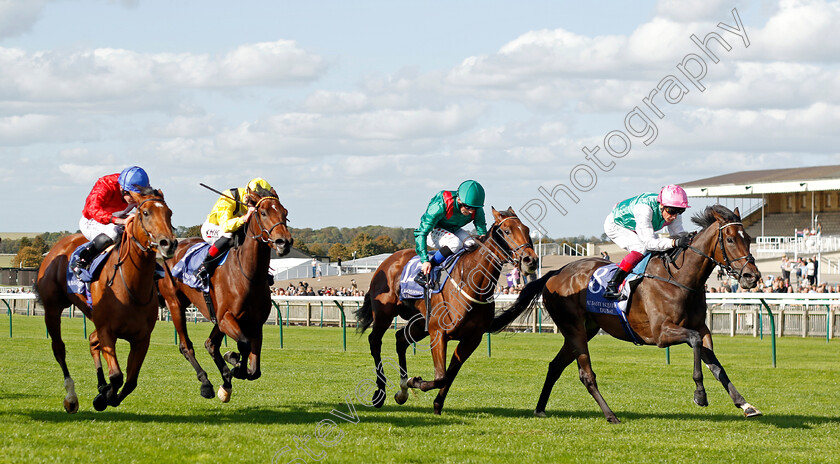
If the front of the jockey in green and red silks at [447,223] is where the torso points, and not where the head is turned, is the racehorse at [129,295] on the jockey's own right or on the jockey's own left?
on the jockey's own right

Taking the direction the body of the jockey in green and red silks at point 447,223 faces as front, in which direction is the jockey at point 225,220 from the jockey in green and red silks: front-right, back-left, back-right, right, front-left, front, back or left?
back-right

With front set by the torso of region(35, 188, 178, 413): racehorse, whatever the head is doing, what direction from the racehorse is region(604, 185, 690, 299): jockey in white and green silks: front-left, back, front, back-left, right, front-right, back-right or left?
front-left

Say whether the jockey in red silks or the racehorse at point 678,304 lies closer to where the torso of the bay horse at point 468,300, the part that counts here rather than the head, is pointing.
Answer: the racehorse

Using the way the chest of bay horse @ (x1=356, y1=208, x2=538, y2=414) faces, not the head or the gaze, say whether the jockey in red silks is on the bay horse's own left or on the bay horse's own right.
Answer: on the bay horse's own right

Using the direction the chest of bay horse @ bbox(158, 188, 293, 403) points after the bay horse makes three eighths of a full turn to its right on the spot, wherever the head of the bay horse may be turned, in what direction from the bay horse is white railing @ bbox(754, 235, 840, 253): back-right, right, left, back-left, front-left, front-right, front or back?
back-right

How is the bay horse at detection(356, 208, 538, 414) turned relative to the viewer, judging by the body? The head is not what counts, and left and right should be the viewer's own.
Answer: facing the viewer and to the right of the viewer

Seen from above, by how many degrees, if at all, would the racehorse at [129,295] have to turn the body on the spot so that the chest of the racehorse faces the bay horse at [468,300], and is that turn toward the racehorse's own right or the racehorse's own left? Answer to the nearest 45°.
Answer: approximately 45° to the racehorse's own left

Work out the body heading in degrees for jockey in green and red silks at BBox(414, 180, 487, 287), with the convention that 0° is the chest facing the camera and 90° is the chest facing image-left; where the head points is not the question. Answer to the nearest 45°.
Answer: approximately 315°

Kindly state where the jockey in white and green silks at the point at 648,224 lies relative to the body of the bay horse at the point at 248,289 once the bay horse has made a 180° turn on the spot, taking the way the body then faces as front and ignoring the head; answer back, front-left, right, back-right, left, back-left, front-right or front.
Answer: back-right

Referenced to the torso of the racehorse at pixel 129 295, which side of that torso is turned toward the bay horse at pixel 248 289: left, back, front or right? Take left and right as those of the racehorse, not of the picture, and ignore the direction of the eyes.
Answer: left

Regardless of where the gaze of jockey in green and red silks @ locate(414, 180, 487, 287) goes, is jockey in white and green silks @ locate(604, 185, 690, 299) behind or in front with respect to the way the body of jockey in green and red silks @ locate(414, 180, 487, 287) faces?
in front

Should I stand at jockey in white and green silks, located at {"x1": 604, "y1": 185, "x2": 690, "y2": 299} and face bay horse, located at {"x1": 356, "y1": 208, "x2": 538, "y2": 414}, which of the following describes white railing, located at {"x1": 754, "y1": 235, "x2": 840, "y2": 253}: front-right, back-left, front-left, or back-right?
back-right
